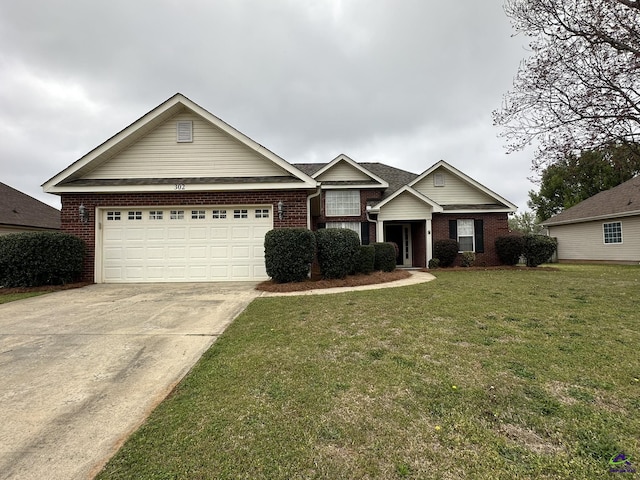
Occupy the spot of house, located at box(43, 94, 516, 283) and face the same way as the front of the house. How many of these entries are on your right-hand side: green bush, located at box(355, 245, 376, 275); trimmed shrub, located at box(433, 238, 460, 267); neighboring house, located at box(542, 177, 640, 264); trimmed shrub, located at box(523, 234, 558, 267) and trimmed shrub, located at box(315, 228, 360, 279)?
0

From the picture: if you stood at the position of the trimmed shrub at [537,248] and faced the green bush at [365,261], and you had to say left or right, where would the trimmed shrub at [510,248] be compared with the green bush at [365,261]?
right

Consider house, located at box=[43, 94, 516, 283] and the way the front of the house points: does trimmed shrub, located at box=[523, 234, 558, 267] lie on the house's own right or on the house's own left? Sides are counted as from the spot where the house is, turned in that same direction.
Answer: on the house's own left

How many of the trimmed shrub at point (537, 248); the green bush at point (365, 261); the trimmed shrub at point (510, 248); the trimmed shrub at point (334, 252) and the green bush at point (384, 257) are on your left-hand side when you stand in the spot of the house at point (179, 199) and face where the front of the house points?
5

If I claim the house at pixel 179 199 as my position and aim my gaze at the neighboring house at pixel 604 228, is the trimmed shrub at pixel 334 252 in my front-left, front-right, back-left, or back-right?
front-right

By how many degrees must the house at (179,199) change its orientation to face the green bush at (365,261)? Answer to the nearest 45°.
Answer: approximately 90° to its left

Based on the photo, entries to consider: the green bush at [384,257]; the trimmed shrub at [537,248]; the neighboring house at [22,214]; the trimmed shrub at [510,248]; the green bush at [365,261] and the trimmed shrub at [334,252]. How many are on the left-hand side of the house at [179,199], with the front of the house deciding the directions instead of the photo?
5

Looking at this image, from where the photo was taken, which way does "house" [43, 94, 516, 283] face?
toward the camera

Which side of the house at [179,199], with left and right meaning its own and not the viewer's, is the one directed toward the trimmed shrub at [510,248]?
left

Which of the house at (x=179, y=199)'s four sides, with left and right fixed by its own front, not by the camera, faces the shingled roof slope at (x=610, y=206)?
left

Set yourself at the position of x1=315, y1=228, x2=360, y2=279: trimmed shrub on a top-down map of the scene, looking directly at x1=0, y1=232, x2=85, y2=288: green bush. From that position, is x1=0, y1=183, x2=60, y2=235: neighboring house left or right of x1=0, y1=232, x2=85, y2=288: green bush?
right

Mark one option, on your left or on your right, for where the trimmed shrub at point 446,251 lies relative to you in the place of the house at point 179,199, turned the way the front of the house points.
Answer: on your left

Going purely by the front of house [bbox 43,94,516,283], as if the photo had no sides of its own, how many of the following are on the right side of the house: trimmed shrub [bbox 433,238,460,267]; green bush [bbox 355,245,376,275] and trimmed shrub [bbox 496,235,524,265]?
0

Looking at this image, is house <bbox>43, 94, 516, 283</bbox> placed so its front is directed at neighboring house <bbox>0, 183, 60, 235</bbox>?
no

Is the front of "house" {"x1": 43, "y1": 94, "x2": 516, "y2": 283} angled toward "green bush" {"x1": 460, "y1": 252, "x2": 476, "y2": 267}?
no
